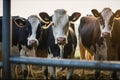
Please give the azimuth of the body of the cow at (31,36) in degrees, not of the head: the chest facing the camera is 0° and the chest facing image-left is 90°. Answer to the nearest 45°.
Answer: approximately 0°

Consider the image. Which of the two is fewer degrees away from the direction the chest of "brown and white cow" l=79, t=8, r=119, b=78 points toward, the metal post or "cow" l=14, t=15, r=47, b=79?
the metal post

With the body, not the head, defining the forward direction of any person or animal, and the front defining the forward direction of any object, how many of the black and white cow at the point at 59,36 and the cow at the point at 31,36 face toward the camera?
2

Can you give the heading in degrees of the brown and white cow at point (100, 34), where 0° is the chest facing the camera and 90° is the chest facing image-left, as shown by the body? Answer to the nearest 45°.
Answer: approximately 315°

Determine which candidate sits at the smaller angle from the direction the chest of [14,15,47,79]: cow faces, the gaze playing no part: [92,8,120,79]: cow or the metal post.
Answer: the metal post

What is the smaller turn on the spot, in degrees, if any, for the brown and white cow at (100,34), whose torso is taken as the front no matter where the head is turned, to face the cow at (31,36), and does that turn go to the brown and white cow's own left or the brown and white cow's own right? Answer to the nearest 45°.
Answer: approximately 135° to the brown and white cow's own right

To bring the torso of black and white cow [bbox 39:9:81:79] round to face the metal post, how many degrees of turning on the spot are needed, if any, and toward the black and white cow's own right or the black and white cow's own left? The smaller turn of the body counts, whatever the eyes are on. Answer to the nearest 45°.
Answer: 0° — it already faces it

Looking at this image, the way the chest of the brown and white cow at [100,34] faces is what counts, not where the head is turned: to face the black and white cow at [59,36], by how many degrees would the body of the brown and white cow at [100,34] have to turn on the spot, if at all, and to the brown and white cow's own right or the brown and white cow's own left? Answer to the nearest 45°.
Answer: approximately 90° to the brown and white cow's own right

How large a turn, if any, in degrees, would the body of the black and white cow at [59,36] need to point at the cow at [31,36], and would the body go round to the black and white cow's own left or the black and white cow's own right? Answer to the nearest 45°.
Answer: approximately 135° to the black and white cow's own right
